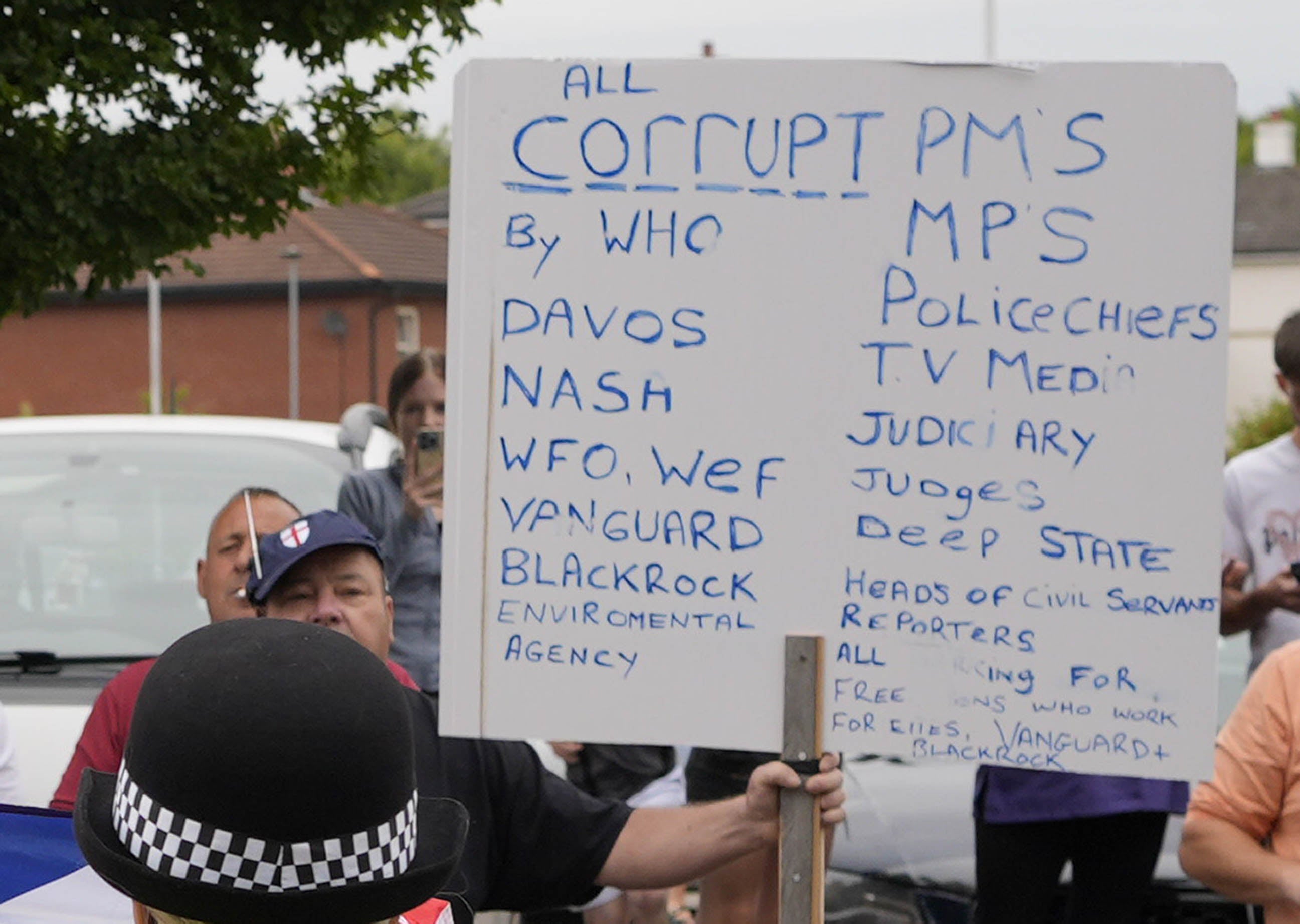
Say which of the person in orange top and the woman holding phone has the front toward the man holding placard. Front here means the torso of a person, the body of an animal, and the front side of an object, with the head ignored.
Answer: the woman holding phone

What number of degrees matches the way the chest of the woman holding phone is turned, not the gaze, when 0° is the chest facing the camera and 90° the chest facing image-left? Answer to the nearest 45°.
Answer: approximately 0°

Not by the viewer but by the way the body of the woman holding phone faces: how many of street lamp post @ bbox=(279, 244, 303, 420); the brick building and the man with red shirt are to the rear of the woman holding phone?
2

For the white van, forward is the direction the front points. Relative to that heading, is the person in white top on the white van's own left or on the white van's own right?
on the white van's own left

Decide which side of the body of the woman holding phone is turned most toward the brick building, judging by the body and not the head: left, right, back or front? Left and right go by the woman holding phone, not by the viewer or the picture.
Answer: back

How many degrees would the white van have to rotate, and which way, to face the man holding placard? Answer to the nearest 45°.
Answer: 0° — it already faces them

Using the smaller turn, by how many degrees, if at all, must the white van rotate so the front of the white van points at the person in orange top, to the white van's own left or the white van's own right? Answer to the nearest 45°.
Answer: approximately 45° to the white van's own left

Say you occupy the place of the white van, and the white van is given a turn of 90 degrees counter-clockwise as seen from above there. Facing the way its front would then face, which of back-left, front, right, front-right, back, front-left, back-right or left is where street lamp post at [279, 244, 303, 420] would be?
left
